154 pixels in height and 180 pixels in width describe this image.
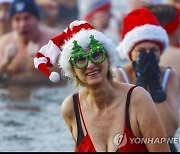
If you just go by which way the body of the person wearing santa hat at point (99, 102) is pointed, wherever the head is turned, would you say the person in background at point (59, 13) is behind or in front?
behind

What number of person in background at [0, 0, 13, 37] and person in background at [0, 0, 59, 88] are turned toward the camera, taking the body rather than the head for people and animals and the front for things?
2

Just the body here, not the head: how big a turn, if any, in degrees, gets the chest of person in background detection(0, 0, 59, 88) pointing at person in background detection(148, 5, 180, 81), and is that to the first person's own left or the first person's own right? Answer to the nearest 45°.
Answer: approximately 45° to the first person's own left
